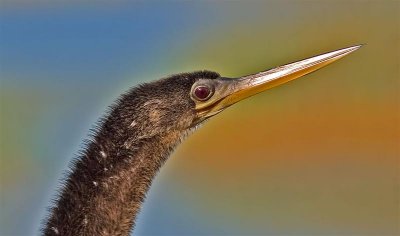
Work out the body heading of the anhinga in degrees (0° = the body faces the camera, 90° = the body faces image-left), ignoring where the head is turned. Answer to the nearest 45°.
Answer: approximately 270°
